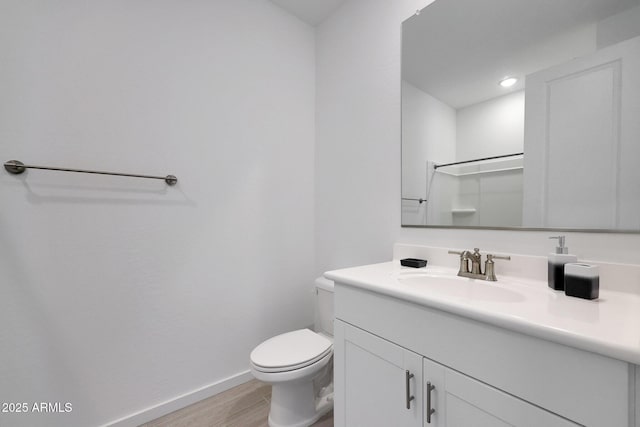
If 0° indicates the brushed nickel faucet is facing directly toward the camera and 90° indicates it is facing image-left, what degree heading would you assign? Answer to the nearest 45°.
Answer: approximately 45°

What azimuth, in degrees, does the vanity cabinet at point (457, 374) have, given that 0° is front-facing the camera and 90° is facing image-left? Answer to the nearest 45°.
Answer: approximately 45°

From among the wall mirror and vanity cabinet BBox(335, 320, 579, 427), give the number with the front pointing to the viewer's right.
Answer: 0

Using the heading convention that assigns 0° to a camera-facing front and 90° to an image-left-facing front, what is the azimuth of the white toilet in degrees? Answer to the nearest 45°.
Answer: approximately 45°

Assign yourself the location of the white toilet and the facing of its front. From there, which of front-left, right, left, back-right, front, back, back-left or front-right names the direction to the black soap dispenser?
left
